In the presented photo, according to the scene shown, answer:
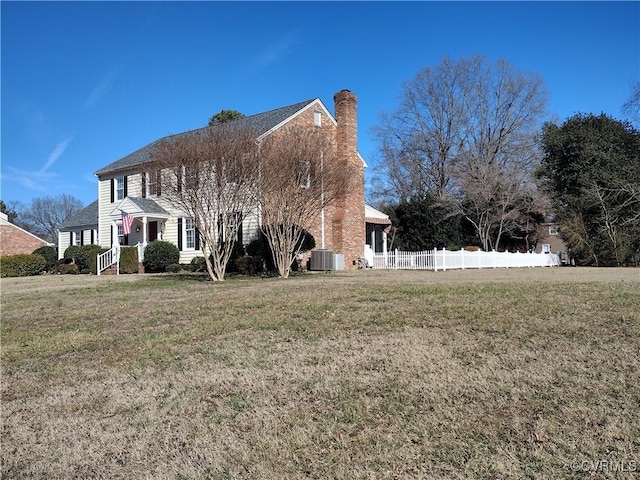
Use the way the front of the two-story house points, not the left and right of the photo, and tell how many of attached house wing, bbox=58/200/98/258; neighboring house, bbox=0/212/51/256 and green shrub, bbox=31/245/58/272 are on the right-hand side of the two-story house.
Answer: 3

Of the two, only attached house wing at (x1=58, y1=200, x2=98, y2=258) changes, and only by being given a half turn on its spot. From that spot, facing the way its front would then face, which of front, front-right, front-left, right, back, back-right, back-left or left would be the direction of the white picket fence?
right

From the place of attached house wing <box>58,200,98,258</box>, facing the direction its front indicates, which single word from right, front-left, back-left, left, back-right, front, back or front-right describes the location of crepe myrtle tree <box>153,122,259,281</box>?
front-left

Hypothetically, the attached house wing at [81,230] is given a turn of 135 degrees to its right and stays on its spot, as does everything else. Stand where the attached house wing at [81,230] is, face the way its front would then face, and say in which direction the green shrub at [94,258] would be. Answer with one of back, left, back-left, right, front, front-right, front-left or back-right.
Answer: back

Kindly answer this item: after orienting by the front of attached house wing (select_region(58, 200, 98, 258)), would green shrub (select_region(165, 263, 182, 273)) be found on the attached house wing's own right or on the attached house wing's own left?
on the attached house wing's own left

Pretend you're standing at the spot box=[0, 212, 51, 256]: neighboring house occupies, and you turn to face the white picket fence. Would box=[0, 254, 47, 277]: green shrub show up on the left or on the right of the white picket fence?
right

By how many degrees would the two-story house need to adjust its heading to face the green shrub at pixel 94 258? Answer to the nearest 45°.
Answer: approximately 45° to its right

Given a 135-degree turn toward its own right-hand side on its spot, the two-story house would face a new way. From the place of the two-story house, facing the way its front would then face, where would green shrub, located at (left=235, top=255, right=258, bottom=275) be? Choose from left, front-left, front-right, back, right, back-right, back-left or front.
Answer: back

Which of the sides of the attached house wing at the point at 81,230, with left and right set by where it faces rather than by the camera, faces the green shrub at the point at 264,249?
left

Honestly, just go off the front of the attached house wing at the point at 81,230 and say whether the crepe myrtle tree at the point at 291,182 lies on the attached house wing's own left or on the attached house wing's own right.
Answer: on the attached house wing's own left

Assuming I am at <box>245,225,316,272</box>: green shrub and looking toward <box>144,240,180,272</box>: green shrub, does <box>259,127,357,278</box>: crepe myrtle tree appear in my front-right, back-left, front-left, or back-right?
back-left

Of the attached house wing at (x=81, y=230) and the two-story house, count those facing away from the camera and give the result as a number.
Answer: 0

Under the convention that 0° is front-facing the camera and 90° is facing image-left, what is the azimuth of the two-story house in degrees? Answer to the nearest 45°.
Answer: approximately 45°
